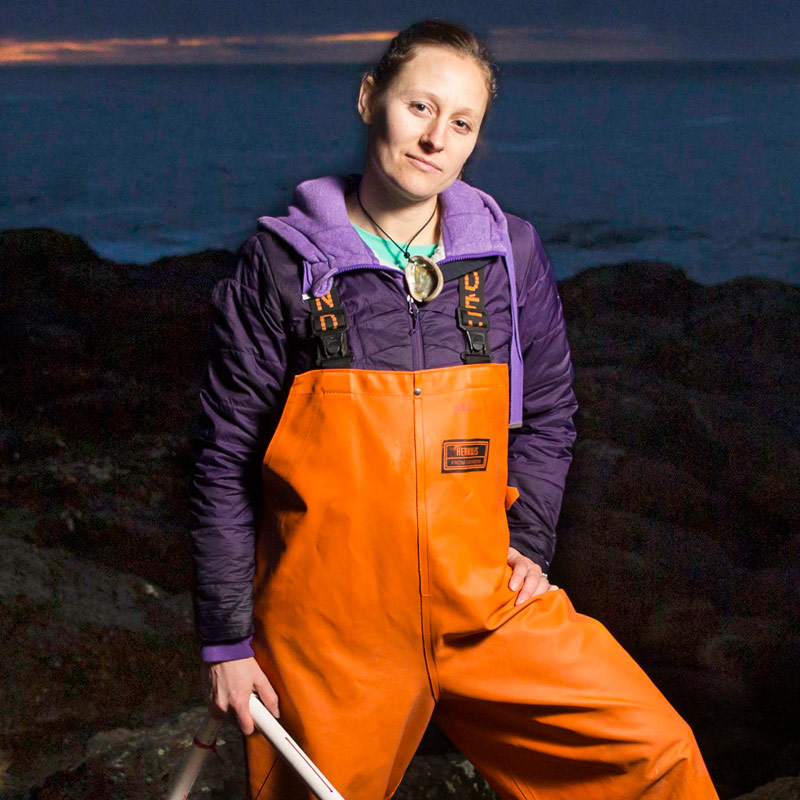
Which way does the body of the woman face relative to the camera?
toward the camera
